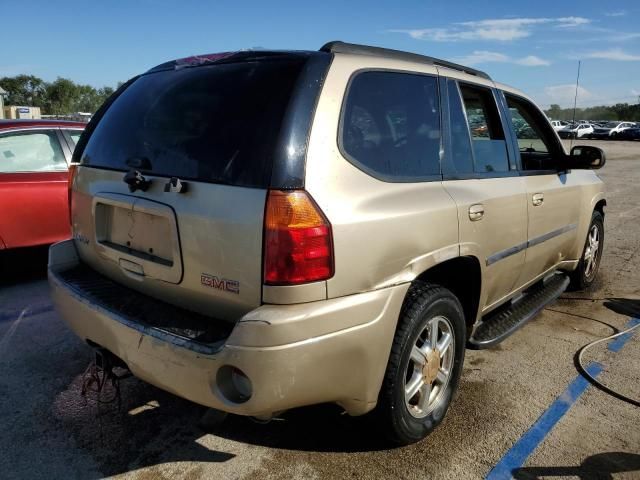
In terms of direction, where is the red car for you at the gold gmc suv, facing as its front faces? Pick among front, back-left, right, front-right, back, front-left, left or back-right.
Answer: left

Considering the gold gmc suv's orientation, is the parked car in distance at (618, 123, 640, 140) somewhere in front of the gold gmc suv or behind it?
in front

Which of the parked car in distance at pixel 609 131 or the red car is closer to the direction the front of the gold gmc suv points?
the parked car in distance

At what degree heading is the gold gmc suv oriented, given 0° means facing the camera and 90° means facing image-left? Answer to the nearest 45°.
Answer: approximately 225°

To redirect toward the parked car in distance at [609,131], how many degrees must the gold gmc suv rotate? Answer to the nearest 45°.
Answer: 0° — it already faces it
